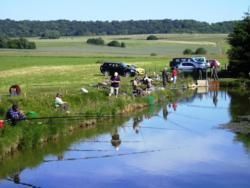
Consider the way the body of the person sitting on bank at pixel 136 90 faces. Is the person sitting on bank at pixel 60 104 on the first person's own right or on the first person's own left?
on the first person's own right

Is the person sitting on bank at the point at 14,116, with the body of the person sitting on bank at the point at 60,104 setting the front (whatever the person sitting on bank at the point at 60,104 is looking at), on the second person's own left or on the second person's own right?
on the second person's own right

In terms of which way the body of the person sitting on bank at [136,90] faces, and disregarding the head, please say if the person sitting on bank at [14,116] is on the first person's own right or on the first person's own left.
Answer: on the first person's own right

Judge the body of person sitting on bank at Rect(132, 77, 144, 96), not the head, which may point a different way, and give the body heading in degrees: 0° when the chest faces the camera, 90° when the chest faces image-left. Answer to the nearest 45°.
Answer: approximately 315°

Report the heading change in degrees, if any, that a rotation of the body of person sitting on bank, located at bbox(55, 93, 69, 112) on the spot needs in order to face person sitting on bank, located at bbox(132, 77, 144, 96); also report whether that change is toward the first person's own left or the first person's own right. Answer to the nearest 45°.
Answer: approximately 90° to the first person's own left
